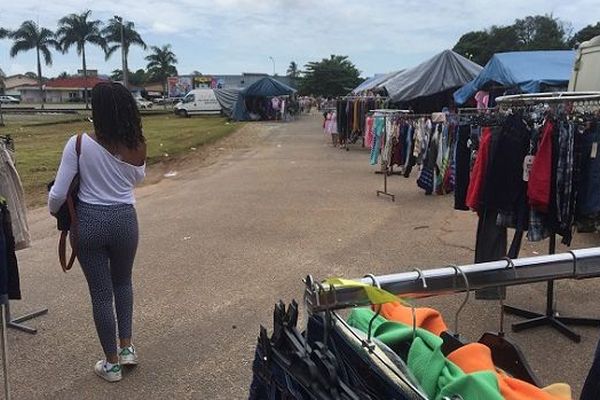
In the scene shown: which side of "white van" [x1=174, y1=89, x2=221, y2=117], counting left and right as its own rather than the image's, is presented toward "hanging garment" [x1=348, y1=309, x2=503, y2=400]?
left

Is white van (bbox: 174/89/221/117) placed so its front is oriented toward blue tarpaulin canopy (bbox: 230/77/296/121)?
no

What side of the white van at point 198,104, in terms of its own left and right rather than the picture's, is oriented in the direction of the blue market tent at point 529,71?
left

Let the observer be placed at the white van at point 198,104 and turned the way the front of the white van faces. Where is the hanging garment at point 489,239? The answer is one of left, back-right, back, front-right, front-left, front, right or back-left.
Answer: left

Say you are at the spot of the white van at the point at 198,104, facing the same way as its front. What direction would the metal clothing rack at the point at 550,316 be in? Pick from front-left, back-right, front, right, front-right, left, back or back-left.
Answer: left

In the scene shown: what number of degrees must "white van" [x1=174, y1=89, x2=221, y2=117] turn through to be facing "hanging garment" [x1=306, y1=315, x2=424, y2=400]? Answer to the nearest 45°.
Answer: approximately 90° to its left

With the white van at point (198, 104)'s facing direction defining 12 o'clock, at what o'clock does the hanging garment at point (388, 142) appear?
The hanging garment is roughly at 9 o'clock from the white van.

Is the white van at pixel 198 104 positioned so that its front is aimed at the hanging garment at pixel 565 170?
no

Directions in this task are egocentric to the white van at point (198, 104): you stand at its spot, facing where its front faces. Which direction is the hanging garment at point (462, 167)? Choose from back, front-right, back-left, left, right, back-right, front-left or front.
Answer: left

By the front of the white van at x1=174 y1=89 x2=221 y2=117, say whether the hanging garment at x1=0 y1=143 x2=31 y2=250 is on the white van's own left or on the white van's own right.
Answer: on the white van's own left

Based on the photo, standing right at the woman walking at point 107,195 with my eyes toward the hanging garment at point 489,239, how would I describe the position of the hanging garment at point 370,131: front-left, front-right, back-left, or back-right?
front-left

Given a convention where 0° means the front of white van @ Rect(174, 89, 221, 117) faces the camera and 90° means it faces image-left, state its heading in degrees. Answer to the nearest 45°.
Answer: approximately 90°

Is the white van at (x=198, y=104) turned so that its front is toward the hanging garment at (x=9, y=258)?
no

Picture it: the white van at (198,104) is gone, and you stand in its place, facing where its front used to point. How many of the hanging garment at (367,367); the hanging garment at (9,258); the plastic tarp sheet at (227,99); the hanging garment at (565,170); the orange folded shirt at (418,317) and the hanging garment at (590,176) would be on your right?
0

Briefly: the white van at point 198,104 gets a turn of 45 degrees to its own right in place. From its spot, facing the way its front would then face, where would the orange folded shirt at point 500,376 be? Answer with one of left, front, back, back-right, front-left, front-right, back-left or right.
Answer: back-left

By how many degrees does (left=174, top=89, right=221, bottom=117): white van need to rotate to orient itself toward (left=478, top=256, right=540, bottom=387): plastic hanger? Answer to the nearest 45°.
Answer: approximately 90° to its left

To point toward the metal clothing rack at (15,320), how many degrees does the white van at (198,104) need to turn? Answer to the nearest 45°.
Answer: approximately 90° to its left

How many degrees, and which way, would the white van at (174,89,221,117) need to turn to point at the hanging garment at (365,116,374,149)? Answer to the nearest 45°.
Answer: approximately 90° to its left

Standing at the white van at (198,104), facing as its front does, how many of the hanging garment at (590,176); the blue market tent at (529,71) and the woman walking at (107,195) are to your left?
3
